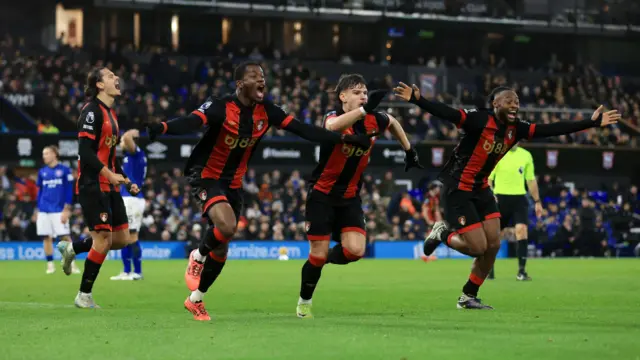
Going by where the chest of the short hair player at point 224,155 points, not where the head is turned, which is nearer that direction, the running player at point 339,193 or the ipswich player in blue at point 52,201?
the running player

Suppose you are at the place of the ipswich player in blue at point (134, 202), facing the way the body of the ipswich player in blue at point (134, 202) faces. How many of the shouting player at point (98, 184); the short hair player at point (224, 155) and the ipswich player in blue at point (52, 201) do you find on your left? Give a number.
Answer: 2

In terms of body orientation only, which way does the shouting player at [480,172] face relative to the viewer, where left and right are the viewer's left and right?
facing the viewer and to the right of the viewer

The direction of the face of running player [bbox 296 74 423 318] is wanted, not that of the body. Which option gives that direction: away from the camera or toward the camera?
toward the camera

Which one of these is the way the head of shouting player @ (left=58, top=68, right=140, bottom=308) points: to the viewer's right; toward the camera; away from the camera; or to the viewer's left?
to the viewer's right

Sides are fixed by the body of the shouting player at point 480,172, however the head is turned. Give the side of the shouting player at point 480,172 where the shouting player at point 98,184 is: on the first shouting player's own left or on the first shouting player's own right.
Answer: on the first shouting player's own right
